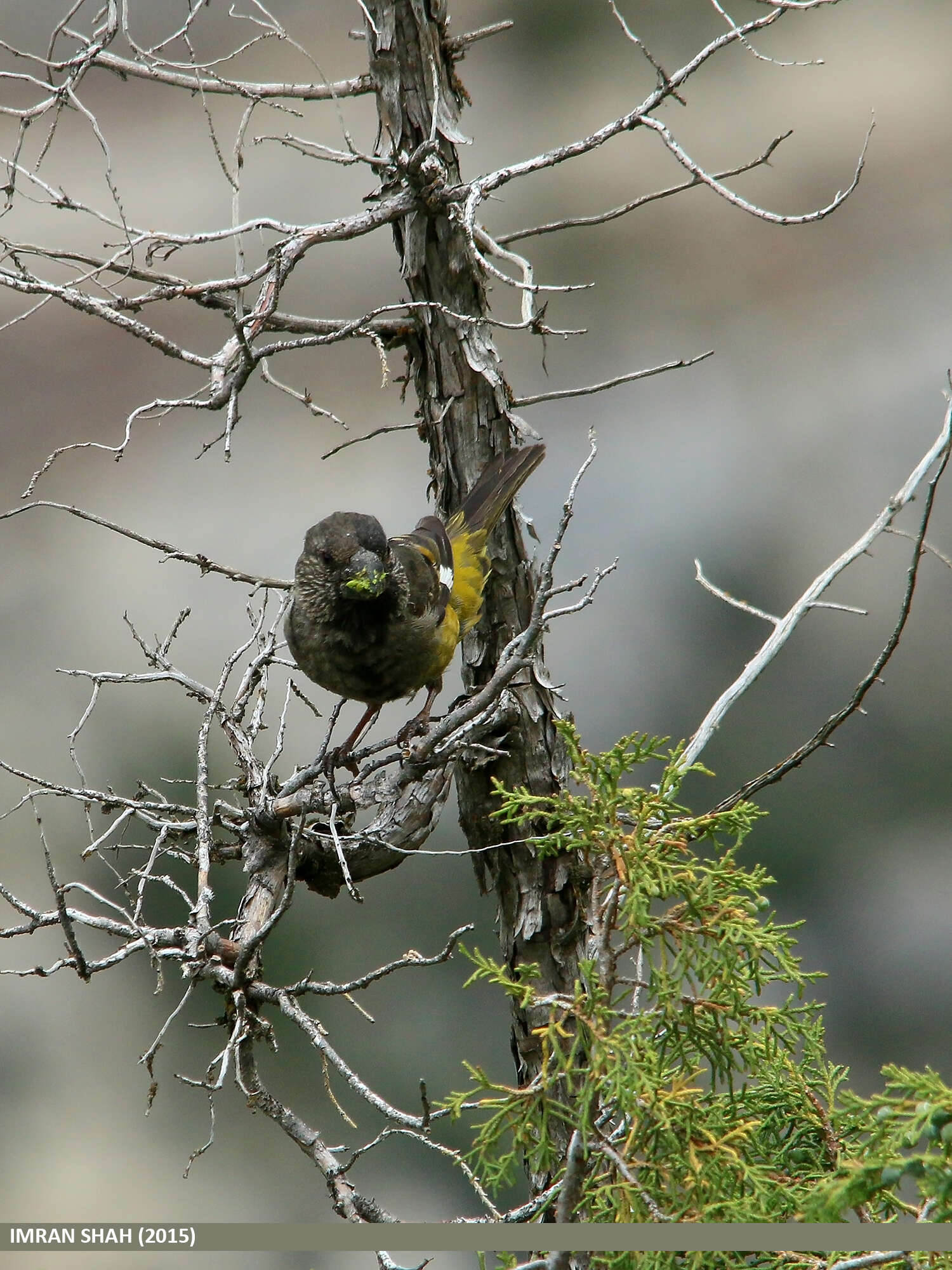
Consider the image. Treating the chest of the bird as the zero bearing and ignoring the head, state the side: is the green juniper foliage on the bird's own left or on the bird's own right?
on the bird's own left

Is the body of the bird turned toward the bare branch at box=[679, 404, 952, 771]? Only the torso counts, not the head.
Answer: no

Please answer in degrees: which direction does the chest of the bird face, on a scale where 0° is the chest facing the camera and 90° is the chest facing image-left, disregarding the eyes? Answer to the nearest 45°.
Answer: approximately 45°
